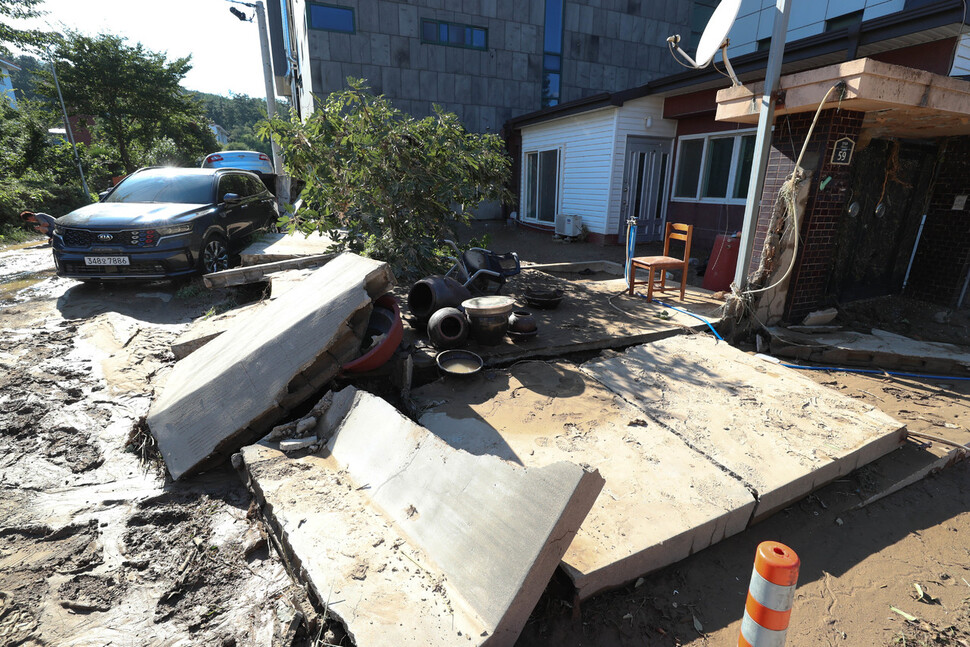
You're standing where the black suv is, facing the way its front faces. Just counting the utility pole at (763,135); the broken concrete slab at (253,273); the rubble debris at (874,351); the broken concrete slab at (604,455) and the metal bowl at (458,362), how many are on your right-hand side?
0

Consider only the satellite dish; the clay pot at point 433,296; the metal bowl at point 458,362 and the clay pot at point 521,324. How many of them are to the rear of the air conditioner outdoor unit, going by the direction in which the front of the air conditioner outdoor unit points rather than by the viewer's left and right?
0

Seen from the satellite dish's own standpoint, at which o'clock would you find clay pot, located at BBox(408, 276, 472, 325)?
The clay pot is roughly at 11 o'clock from the satellite dish.

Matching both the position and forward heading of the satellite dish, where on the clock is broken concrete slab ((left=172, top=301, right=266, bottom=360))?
The broken concrete slab is roughly at 11 o'clock from the satellite dish.

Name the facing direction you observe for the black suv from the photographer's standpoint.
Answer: facing the viewer and to the left of the viewer

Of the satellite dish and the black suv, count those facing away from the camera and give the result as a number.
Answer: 0

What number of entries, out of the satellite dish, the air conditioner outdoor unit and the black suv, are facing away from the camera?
0

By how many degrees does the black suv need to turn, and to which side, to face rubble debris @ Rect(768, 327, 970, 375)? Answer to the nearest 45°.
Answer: approximately 90° to its left

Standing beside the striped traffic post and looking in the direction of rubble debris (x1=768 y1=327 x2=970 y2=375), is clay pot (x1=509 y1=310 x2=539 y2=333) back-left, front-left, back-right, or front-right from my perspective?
front-left

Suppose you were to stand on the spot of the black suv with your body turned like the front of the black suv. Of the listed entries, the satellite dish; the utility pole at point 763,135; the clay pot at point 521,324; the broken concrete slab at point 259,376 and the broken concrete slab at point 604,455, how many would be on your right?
0

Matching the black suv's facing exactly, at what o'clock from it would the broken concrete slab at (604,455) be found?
The broken concrete slab is roughly at 10 o'clock from the black suv.

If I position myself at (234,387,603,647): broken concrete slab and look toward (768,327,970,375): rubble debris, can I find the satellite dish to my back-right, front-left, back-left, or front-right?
front-left

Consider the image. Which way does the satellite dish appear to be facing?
to the viewer's left

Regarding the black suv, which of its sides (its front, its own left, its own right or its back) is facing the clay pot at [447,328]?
left

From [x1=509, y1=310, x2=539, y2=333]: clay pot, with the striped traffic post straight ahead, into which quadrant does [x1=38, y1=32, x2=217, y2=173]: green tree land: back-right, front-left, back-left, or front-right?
back-right

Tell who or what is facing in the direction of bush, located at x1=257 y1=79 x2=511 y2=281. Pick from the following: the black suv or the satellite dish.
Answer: the satellite dish

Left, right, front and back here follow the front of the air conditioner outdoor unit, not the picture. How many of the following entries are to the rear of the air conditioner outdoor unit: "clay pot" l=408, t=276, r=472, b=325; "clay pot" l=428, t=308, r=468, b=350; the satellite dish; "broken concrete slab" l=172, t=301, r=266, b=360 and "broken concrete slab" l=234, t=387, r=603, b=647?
0

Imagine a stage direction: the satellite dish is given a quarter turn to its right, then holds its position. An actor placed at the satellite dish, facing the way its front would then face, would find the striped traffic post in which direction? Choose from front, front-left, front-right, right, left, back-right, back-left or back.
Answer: back

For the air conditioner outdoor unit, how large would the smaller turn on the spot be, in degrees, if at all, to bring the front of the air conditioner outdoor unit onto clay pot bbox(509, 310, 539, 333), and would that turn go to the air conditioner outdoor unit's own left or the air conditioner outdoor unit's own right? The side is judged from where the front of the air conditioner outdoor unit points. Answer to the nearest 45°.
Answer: approximately 45° to the air conditioner outdoor unit's own left

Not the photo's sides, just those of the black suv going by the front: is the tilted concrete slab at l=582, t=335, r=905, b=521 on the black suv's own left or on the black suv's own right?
on the black suv's own left

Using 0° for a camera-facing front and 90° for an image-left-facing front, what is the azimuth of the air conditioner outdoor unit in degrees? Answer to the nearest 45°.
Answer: approximately 45°
